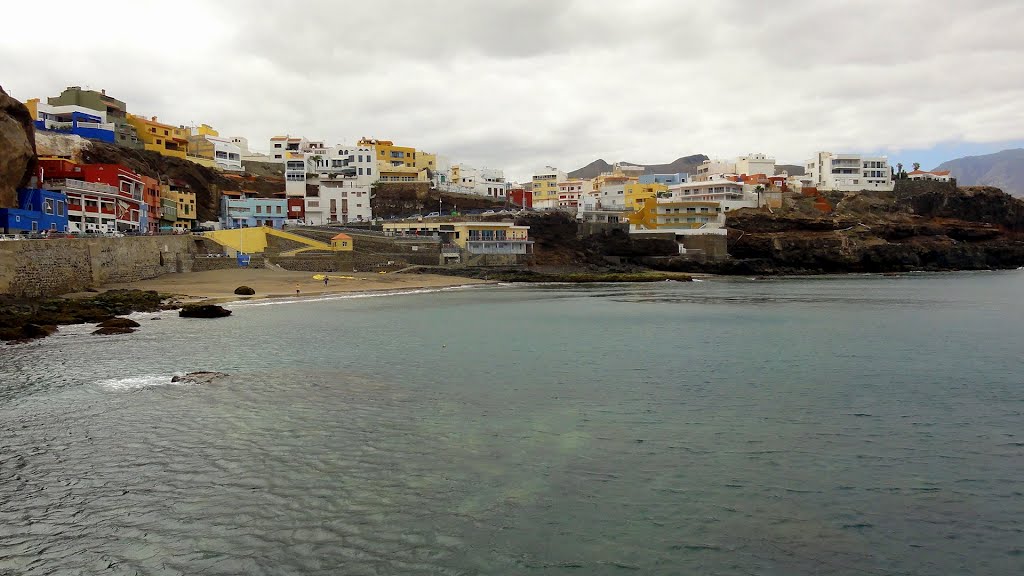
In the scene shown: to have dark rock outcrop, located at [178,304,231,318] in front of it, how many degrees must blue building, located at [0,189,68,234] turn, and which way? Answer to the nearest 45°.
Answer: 0° — it already faces it

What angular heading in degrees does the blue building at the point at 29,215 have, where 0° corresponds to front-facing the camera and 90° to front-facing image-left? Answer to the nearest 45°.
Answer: approximately 315°

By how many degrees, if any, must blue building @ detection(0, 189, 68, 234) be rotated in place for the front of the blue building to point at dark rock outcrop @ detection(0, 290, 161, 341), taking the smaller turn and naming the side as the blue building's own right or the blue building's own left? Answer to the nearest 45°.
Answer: approximately 45° to the blue building's own right
